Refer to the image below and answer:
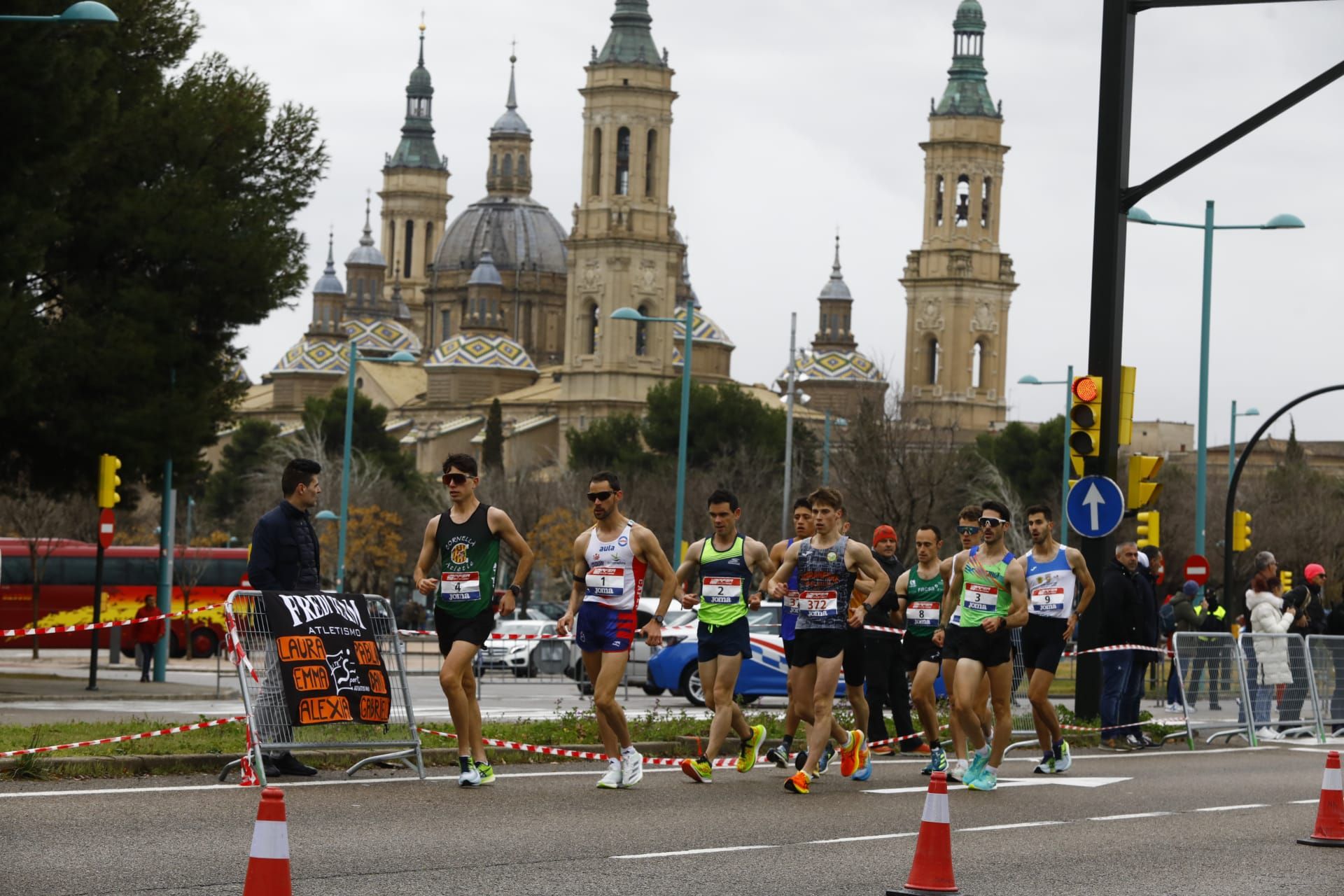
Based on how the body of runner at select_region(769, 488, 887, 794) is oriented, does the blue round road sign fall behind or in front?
behind

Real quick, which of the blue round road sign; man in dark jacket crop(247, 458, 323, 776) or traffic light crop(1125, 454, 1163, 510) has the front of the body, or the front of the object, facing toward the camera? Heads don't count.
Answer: the blue round road sign

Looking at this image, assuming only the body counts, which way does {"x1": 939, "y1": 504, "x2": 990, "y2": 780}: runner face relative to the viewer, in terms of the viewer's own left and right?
facing the viewer and to the left of the viewer

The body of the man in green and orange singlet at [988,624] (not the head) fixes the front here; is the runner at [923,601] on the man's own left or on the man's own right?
on the man's own right

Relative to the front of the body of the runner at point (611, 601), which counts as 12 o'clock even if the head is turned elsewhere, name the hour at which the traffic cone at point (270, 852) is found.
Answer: The traffic cone is roughly at 11 o'clock from the runner.

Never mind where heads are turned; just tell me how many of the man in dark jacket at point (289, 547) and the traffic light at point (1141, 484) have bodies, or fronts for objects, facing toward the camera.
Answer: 0

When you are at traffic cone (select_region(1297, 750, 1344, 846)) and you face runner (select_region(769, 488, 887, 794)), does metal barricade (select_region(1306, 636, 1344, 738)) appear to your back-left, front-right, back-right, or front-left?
front-right

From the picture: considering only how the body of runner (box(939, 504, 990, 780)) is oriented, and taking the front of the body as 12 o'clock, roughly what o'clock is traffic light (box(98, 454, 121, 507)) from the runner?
The traffic light is roughly at 3 o'clock from the runner.

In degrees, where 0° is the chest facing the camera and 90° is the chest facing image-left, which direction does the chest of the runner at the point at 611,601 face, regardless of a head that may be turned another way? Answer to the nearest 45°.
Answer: approximately 45°

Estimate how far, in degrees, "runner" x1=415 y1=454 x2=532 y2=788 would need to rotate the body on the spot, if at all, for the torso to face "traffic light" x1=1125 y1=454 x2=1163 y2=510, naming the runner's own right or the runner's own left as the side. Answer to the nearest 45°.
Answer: approximately 180°

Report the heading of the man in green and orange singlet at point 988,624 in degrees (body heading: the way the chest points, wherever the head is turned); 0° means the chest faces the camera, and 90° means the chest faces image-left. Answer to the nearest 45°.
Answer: approximately 45°

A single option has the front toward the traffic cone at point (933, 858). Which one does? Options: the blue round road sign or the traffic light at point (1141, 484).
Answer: the blue round road sign

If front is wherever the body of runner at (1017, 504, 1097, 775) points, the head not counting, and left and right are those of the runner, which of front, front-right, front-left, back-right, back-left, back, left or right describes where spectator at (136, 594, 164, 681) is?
right

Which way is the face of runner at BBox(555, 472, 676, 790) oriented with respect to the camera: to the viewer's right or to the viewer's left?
to the viewer's left

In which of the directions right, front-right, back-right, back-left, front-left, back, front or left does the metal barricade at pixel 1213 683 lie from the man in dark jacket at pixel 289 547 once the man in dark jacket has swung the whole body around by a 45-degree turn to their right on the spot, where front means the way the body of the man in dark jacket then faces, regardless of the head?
left

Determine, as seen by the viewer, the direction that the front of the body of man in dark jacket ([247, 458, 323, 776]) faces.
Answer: to the viewer's right

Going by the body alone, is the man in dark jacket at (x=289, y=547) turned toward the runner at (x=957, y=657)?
yes

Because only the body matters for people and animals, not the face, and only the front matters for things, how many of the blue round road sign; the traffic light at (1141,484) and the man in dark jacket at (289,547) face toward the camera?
1
